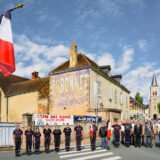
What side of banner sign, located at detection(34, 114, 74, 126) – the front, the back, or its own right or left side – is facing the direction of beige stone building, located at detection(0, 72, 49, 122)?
back

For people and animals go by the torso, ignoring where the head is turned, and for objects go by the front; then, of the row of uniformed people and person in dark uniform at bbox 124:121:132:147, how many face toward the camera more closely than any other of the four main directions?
2

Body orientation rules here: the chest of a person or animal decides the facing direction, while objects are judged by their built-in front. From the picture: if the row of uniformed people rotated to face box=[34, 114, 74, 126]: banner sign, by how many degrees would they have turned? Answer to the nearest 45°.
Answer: approximately 180°

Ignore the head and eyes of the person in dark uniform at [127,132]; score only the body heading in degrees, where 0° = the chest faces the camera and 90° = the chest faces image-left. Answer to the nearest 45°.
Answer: approximately 0°

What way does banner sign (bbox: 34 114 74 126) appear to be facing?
toward the camera

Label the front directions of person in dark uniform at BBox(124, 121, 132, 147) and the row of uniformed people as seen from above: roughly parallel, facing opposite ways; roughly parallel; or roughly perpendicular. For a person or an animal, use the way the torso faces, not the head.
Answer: roughly parallel

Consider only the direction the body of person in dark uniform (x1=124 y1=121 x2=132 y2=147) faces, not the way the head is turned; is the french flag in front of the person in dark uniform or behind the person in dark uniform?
in front

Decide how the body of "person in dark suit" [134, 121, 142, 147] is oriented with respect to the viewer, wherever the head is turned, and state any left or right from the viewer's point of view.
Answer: facing the viewer

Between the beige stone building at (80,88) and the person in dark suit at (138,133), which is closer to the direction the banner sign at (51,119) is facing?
the person in dark suit

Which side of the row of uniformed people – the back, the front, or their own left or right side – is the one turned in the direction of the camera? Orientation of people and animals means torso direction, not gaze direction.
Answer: front

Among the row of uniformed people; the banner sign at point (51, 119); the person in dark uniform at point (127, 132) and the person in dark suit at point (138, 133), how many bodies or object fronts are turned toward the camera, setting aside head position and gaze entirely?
4

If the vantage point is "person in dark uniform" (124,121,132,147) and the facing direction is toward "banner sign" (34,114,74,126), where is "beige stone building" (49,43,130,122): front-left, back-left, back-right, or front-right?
front-right

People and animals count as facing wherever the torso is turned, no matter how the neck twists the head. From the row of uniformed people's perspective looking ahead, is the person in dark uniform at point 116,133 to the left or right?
on their left

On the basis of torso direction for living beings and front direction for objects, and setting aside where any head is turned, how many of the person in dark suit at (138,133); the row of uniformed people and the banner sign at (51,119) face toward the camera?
3
